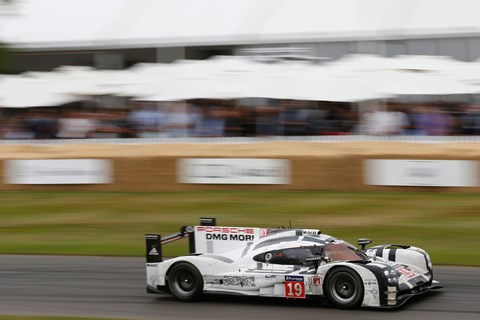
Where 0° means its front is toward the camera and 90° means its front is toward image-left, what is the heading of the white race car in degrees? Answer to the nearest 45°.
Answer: approximately 315°

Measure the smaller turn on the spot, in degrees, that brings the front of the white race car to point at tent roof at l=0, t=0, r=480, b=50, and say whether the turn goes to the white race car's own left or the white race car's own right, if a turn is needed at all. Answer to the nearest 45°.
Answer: approximately 135° to the white race car's own left
